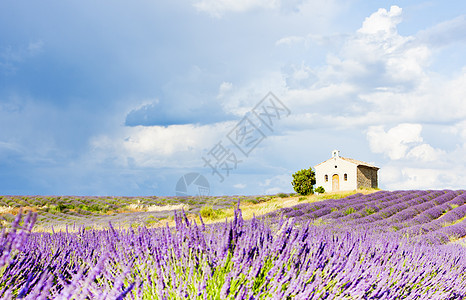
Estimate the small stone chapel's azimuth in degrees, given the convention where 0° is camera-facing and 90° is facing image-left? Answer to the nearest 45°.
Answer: approximately 45°

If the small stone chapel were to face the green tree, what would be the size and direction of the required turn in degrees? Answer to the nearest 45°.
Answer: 0° — it already faces it
